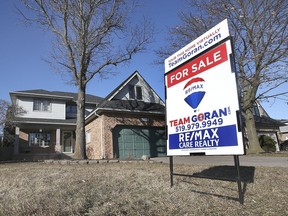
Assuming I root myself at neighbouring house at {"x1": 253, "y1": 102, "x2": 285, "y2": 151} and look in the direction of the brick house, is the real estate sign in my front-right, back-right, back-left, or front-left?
front-left

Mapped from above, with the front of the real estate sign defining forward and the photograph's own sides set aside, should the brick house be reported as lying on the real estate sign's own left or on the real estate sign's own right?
on the real estate sign's own right

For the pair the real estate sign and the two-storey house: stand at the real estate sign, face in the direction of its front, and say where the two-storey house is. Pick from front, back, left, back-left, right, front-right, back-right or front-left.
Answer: right

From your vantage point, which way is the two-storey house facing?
toward the camera

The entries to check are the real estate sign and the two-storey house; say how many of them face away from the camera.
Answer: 0

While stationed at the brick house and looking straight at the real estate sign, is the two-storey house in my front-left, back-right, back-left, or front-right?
back-right

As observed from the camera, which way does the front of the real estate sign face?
facing the viewer and to the left of the viewer

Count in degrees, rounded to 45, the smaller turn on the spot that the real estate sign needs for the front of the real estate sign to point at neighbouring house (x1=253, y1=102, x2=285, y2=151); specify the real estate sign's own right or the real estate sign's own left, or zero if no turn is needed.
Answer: approximately 135° to the real estate sign's own right

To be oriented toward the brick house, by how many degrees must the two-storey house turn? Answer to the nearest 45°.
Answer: approximately 45° to its left
